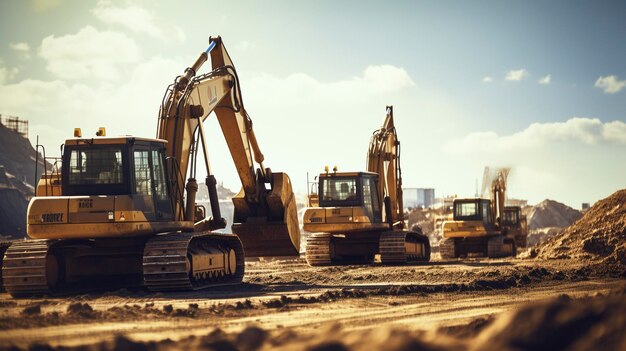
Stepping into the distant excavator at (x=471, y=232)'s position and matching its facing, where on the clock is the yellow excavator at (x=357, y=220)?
The yellow excavator is roughly at 5 o'clock from the distant excavator.

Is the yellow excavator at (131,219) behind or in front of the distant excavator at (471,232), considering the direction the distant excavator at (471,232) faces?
behind

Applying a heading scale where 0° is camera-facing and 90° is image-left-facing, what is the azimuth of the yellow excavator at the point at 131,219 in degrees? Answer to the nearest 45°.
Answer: approximately 225°
